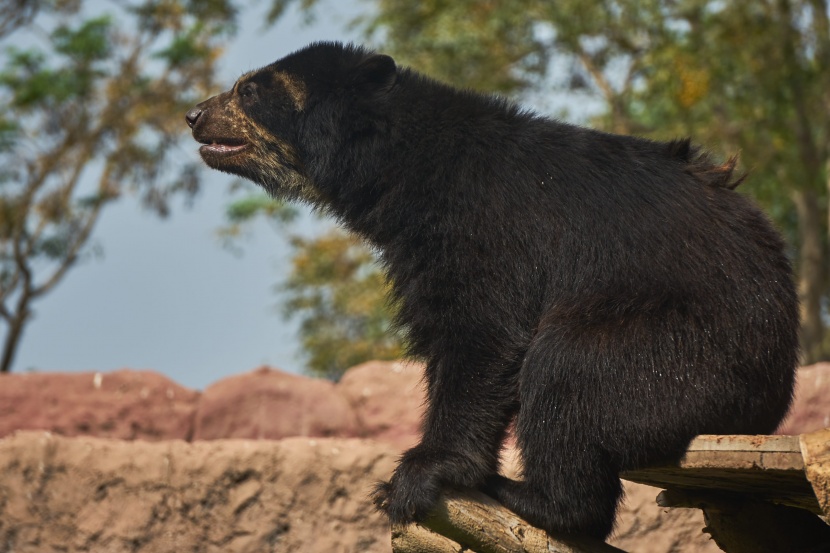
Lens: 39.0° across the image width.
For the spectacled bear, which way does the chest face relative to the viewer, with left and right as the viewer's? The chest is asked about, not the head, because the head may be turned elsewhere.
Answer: facing to the left of the viewer

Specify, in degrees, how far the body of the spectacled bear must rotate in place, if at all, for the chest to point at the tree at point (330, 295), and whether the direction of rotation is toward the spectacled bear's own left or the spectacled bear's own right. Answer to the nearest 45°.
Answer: approximately 90° to the spectacled bear's own right

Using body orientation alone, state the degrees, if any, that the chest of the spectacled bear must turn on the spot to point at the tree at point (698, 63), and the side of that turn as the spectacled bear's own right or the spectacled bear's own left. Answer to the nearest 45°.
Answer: approximately 90° to the spectacled bear's own right

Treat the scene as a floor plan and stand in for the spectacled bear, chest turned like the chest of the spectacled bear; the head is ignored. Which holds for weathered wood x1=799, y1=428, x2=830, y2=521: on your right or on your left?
on your left
